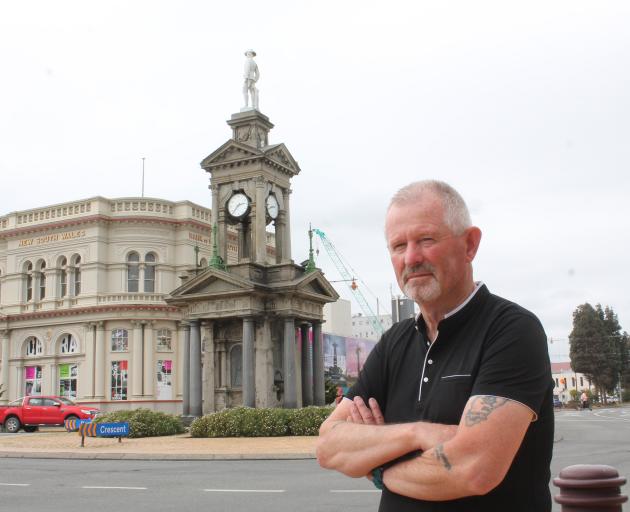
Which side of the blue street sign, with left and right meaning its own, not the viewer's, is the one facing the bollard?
front

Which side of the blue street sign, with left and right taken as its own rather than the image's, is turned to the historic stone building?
back

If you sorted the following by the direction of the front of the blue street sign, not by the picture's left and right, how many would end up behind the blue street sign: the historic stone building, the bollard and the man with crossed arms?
1

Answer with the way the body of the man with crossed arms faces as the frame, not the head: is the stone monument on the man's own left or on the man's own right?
on the man's own right

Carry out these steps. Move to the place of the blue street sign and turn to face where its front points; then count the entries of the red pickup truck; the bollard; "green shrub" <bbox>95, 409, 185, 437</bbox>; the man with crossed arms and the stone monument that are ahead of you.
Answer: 2

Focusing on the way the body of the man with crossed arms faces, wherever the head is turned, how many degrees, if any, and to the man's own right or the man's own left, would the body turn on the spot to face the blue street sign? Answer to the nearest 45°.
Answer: approximately 90° to the man's own right

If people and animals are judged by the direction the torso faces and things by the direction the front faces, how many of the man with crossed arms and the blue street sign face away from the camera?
0

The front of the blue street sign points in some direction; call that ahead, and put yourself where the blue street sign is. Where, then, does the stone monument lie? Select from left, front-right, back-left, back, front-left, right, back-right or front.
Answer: back-left

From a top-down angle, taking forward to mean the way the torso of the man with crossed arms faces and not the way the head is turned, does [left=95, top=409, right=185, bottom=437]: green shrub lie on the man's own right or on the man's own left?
on the man's own right

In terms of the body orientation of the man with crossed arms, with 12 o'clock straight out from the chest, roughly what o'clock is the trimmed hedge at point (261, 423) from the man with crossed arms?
The trimmed hedge is roughly at 4 o'clock from the man with crossed arms.

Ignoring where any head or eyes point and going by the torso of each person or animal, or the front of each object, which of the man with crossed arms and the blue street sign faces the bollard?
the blue street sign

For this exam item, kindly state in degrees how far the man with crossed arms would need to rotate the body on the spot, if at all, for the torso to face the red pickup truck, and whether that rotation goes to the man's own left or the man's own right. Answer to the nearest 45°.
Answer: approximately 90° to the man's own right

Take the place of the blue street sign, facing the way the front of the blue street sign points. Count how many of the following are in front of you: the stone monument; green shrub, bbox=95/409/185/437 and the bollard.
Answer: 1
